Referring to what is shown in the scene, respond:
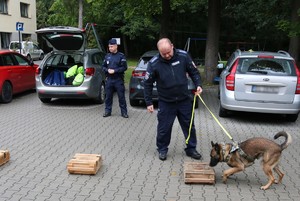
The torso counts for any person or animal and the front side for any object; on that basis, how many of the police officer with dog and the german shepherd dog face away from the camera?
0

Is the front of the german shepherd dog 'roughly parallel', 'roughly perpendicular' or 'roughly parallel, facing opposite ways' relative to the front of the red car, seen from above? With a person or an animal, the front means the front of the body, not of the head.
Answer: roughly perpendicular

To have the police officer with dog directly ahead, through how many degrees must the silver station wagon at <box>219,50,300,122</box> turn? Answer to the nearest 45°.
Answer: approximately 135° to its left

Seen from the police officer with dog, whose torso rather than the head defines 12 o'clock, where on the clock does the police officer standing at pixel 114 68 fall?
The police officer standing is roughly at 5 o'clock from the police officer with dog.

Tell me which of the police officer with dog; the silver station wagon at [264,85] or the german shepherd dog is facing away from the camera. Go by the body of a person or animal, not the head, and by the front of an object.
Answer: the silver station wagon

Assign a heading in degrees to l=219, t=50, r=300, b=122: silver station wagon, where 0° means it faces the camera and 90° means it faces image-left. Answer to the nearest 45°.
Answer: approximately 180°

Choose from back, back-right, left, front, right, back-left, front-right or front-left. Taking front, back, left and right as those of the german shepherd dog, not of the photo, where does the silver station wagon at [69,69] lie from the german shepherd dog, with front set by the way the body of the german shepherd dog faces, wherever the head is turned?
front-right

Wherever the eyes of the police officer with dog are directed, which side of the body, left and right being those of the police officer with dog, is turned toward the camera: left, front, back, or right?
front

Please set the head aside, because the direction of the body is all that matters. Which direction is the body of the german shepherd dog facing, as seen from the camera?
to the viewer's left

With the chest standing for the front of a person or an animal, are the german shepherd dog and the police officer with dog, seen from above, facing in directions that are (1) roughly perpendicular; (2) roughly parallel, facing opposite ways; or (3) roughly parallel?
roughly perpendicular

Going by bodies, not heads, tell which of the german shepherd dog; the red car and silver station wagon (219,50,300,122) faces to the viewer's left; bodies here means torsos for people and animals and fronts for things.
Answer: the german shepherd dog

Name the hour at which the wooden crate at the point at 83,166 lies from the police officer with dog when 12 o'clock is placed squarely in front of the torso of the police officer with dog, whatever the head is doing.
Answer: The wooden crate is roughly at 2 o'clock from the police officer with dog.

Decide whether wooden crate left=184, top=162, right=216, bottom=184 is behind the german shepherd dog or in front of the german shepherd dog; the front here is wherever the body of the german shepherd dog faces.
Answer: in front

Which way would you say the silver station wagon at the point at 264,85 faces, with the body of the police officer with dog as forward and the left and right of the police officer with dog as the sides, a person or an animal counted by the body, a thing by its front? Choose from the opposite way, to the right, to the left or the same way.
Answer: the opposite way
